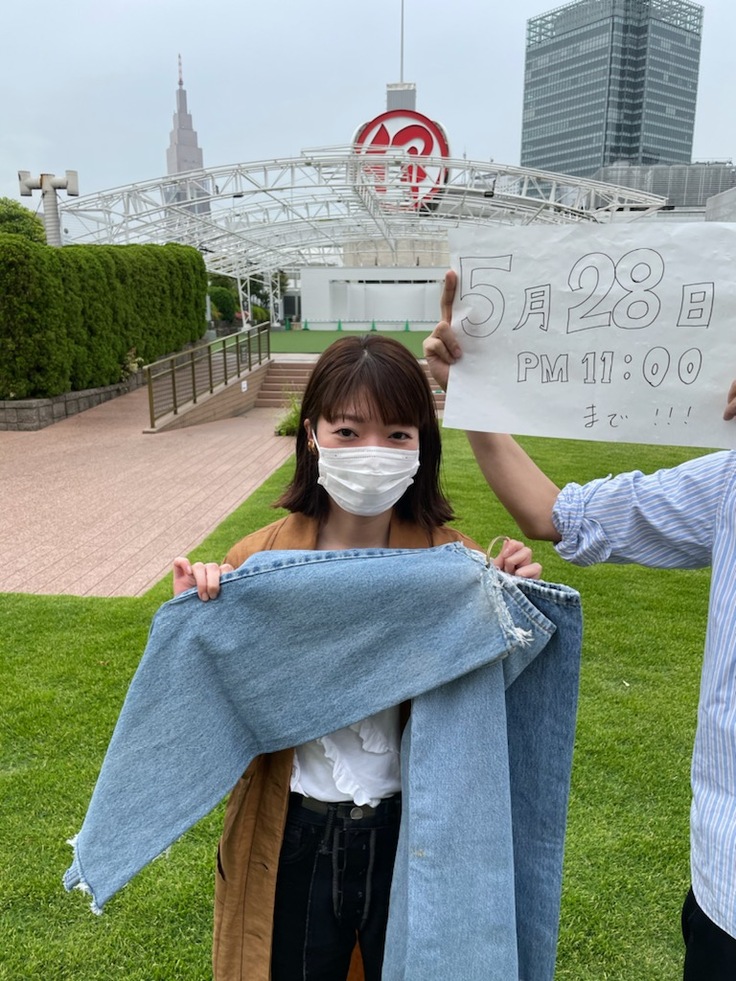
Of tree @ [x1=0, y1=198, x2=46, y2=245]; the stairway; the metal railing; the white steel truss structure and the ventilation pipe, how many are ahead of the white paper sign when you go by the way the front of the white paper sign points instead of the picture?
0

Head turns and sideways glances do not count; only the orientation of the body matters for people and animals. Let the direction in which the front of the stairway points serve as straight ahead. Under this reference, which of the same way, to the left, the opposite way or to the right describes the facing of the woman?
the same way

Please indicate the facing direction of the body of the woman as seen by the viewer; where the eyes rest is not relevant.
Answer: toward the camera

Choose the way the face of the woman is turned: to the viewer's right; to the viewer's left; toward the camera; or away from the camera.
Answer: toward the camera

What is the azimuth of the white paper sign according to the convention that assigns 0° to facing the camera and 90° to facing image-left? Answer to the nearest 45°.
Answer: approximately 0°

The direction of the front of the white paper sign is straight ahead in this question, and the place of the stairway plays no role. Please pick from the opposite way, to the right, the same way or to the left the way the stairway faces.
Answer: the same way

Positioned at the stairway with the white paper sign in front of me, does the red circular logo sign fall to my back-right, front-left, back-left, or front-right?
back-left

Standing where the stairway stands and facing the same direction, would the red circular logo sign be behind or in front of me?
behind

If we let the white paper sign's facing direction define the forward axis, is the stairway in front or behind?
behind

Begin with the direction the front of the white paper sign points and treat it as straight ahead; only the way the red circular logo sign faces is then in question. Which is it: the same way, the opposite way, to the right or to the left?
the same way

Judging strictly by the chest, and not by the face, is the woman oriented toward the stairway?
no

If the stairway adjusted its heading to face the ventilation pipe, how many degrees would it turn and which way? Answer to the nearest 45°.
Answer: approximately 90° to its right

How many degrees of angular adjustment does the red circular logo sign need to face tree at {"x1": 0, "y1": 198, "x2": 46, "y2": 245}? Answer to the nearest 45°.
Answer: approximately 90° to its right

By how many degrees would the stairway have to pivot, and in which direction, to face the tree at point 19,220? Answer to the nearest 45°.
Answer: approximately 135° to its right

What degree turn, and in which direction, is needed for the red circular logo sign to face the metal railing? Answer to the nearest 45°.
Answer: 0° — it already faces it

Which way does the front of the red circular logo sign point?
toward the camera
